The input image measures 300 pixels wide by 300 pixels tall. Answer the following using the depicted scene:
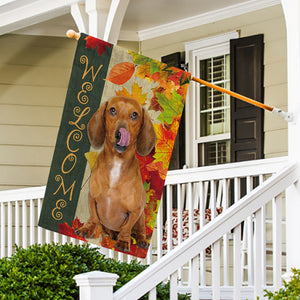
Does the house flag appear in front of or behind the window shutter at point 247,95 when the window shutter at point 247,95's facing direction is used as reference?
in front

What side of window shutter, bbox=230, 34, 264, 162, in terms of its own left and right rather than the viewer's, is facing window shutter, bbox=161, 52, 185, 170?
right

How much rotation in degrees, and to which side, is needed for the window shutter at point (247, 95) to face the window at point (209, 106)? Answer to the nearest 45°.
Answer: approximately 90° to its right

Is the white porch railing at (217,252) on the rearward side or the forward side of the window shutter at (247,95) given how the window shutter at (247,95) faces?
on the forward side

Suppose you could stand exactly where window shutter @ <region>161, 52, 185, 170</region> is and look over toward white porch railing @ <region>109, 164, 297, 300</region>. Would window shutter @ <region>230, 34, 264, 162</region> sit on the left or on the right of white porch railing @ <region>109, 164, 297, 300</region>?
left

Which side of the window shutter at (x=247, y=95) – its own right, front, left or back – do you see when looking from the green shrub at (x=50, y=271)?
front

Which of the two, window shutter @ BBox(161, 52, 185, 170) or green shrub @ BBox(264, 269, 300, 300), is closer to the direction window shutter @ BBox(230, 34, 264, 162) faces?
the green shrub

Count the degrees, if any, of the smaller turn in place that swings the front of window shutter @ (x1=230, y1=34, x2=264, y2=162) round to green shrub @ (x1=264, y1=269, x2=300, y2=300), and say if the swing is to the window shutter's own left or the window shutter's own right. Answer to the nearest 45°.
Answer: approximately 45° to the window shutter's own left

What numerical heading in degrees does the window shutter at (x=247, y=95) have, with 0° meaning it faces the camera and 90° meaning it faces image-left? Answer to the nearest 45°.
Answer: approximately 45°

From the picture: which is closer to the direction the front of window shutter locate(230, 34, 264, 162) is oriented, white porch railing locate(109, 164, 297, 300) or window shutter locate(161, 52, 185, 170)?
the white porch railing
